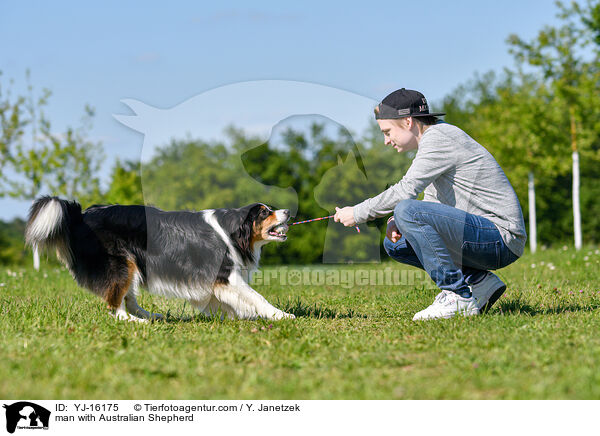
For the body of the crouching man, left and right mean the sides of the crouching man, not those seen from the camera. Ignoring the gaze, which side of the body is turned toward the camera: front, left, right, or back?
left

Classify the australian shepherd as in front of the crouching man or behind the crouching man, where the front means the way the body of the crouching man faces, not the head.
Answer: in front

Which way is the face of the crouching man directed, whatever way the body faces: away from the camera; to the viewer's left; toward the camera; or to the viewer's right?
to the viewer's left

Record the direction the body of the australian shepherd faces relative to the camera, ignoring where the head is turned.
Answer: to the viewer's right

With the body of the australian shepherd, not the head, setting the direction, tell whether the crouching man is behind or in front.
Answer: in front

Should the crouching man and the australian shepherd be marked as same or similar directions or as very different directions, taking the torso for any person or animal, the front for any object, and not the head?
very different directions

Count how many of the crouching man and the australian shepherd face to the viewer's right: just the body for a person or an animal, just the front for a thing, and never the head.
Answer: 1
